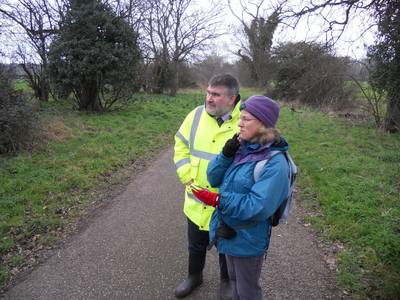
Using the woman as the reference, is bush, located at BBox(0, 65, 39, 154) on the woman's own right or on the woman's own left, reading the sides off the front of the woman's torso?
on the woman's own right

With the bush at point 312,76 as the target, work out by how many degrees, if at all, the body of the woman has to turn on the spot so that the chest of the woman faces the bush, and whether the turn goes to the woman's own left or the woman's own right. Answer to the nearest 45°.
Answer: approximately 135° to the woman's own right

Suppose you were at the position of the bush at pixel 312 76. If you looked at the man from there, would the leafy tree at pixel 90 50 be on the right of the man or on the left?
right

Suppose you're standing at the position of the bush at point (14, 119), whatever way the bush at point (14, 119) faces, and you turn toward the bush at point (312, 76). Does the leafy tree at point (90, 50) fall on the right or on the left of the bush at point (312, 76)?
left

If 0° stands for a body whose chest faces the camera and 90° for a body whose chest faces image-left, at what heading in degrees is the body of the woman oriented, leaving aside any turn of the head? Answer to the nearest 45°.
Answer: approximately 45°

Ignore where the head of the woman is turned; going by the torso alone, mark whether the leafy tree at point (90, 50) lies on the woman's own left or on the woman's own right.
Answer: on the woman's own right
